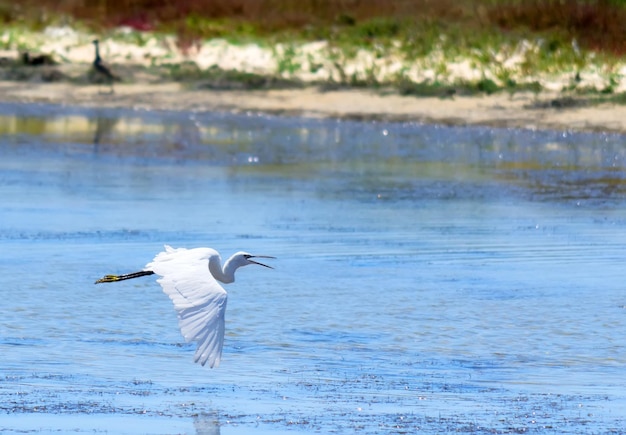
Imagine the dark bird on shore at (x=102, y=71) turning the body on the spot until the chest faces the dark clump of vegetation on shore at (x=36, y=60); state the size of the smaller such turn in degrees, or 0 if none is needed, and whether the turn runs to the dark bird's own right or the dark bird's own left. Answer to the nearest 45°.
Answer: approximately 45° to the dark bird's own right

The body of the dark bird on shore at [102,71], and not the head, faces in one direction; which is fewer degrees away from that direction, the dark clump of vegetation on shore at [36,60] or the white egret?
the dark clump of vegetation on shore

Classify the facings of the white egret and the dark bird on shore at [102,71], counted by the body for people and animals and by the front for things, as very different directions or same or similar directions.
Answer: very different directions

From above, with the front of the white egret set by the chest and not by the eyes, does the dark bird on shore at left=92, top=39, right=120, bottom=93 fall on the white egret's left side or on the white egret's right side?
on the white egret's left side

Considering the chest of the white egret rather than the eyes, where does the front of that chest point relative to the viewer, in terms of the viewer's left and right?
facing to the right of the viewer

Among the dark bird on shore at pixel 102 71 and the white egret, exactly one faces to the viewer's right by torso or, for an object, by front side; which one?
the white egret

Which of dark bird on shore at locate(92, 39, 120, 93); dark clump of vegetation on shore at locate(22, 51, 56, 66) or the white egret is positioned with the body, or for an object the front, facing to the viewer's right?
the white egret

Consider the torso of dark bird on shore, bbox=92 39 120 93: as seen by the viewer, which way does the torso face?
to the viewer's left
